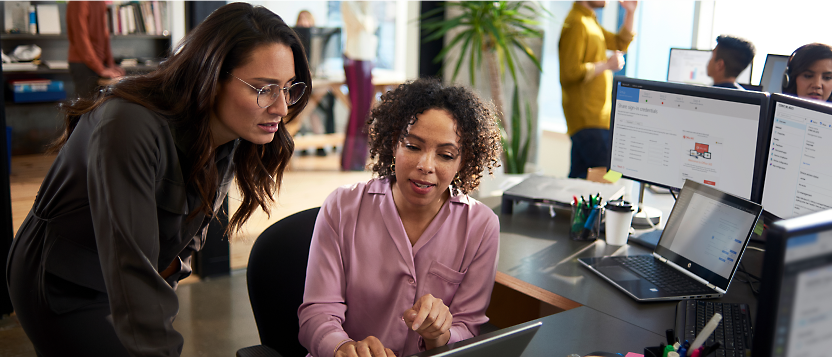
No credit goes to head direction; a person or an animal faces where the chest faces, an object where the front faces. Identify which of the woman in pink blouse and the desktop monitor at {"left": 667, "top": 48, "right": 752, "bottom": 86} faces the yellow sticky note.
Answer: the desktop monitor

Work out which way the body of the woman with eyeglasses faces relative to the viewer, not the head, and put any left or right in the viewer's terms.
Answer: facing the viewer and to the right of the viewer

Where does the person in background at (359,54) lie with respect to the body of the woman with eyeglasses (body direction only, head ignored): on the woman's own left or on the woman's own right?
on the woman's own left

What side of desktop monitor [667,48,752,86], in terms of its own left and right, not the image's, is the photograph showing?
front

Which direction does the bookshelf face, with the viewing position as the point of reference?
facing the viewer

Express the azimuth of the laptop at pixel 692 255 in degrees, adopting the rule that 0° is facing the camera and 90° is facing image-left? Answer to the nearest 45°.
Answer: approximately 45°

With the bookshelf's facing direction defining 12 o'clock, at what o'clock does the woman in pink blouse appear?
The woman in pink blouse is roughly at 11 o'clock from the bookshelf.

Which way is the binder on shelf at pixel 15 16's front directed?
toward the camera

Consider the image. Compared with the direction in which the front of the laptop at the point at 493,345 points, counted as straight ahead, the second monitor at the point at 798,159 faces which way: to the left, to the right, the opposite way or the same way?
the opposite way

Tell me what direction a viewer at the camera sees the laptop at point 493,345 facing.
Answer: facing away from the viewer and to the left of the viewer

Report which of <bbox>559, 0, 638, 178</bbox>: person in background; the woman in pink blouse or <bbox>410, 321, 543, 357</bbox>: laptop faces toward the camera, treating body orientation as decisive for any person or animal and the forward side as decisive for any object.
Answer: the woman in pink blouse
